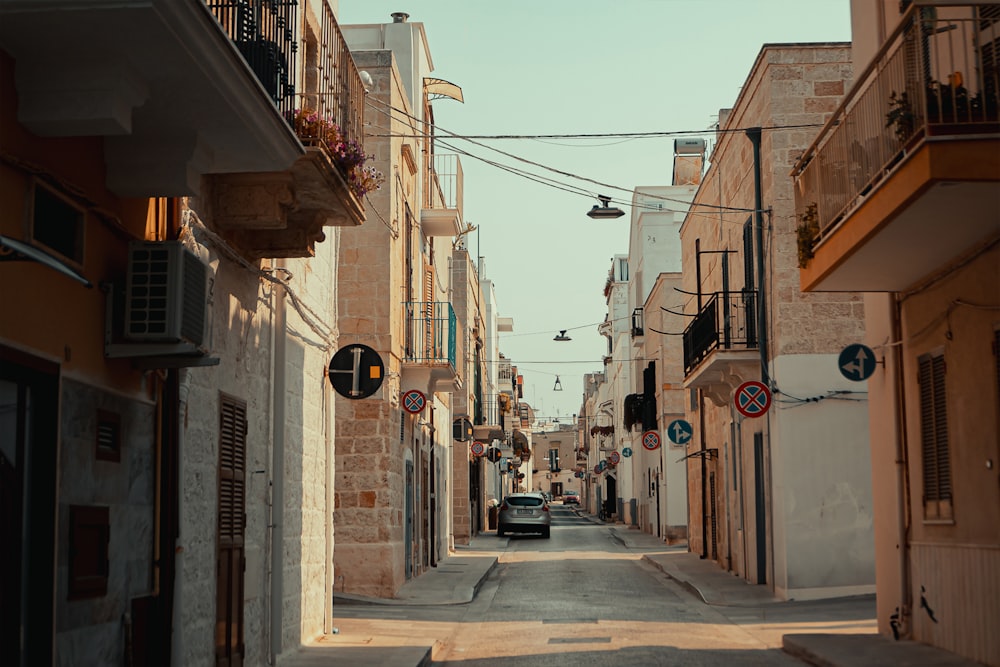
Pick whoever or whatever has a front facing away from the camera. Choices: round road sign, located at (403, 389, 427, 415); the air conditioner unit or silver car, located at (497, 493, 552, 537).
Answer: the silver car

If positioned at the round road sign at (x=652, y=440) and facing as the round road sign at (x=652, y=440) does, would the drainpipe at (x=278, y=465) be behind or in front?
in front

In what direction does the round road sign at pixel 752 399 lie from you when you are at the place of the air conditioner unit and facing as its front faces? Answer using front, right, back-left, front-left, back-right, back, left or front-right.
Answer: front-left

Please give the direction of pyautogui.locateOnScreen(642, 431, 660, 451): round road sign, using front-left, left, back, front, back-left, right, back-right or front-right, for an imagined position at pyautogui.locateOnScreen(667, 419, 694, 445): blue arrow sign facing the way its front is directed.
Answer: back

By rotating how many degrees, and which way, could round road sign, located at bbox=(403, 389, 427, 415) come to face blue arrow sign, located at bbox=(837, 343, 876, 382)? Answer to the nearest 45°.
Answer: approximately 45° to its left

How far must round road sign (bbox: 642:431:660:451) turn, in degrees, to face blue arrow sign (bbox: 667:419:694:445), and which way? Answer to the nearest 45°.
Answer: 0° — it already faces it

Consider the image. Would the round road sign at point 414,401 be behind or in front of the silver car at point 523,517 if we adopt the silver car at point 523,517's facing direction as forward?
behind

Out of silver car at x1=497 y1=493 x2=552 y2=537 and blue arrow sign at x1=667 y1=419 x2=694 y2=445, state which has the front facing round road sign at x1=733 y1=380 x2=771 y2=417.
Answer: the blue arrow sign

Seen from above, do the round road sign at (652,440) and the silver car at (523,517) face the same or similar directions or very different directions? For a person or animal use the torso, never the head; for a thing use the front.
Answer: very different directions
